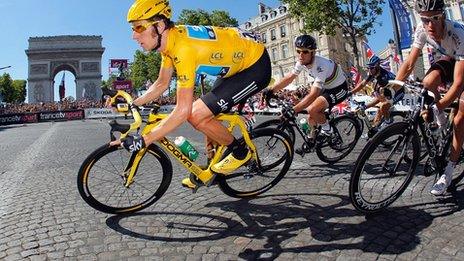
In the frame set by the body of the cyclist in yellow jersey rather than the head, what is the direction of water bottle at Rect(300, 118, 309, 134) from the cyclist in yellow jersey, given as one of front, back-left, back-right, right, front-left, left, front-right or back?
back-right

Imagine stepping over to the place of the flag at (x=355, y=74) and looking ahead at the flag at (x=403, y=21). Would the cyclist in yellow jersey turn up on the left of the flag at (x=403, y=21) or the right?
right

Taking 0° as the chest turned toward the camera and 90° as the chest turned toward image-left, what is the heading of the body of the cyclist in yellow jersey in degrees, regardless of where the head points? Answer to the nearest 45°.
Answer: approximately 90°

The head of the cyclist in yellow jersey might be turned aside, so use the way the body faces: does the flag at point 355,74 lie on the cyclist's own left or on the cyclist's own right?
on the cyclist's own right

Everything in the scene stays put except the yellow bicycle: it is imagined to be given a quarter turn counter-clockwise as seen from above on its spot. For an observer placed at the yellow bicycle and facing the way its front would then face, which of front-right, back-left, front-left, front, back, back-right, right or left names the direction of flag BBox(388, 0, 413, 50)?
back-left

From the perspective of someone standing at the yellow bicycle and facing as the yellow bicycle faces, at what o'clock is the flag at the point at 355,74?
The flag is roughly at 4 o'clock from the yellow bicycle.

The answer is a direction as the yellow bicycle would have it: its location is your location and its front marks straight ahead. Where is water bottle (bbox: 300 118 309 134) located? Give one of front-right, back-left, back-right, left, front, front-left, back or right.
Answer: back-right

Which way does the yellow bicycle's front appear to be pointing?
to the viewer's left
